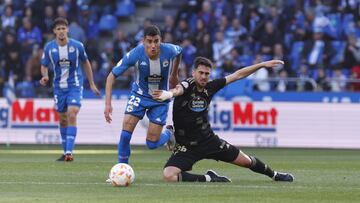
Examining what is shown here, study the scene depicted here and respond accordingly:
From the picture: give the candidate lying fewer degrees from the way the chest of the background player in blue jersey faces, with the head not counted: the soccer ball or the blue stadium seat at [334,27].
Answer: the soccer ball

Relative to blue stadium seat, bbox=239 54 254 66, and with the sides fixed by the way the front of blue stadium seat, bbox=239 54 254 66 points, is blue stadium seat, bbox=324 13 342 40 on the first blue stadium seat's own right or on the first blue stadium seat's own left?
on the first blue stadium seat's own left

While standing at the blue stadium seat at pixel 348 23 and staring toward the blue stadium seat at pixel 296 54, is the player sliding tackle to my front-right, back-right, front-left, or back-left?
front-left

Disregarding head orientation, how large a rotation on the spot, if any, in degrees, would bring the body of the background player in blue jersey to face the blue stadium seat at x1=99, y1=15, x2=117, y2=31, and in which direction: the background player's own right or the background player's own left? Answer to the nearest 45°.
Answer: approximately 180°

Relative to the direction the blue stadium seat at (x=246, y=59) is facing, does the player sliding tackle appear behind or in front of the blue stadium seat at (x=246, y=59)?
in front

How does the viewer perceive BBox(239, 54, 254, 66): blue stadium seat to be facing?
facing the viewer

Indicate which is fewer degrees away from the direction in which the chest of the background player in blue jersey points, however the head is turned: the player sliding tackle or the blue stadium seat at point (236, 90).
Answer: the player sliding tackle

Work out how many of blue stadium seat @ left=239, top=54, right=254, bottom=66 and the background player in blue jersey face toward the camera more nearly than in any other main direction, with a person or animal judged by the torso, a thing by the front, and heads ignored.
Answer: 2

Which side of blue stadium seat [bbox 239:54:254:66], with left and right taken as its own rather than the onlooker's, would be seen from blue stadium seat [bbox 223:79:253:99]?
front

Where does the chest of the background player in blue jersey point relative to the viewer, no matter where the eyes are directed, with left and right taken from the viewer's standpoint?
facing the viewer
